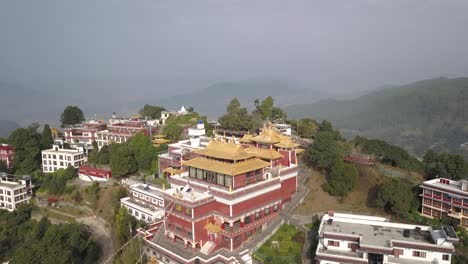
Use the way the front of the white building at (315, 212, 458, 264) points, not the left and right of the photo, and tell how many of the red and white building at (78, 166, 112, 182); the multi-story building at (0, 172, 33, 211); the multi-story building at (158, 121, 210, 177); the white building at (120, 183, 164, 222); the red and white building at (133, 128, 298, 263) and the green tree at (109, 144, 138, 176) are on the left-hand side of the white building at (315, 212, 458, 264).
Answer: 0

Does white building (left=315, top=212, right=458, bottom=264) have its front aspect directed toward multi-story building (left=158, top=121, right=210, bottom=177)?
no

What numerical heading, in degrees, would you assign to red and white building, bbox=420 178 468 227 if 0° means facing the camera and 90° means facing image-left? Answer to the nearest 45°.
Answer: approximately 45°

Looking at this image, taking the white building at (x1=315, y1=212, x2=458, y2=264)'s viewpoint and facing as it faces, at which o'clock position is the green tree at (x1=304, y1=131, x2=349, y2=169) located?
The green tree is roughly at 5 o'clock from the white building.

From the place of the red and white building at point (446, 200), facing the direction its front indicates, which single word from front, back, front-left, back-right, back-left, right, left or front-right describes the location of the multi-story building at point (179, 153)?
front-right

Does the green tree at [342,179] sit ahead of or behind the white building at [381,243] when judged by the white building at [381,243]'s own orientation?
behind

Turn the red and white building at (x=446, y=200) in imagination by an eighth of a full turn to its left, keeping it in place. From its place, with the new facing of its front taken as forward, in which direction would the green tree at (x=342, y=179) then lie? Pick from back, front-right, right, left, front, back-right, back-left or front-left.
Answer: right

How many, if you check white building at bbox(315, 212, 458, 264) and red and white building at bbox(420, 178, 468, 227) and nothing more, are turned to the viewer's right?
0

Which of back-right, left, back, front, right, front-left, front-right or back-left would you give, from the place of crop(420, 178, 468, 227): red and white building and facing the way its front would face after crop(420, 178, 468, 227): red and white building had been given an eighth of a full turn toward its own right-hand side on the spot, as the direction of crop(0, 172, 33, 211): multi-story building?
front

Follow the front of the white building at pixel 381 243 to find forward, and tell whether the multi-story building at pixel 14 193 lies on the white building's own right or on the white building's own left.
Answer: on the white building's own right

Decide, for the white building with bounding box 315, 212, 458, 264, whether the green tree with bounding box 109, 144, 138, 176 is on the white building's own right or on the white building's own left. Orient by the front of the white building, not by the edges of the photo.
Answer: on the white building's own right

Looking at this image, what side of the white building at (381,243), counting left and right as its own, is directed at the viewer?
front

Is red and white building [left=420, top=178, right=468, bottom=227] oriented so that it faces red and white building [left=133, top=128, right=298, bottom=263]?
yes

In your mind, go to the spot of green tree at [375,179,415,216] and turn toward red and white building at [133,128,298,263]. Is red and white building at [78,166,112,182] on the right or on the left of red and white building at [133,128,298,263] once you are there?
right

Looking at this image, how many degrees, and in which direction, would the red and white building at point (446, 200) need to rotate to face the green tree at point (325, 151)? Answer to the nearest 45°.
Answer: approximately 45° to its right

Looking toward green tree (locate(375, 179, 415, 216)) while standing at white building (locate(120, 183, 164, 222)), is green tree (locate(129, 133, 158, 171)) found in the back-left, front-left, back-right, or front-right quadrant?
back-left
